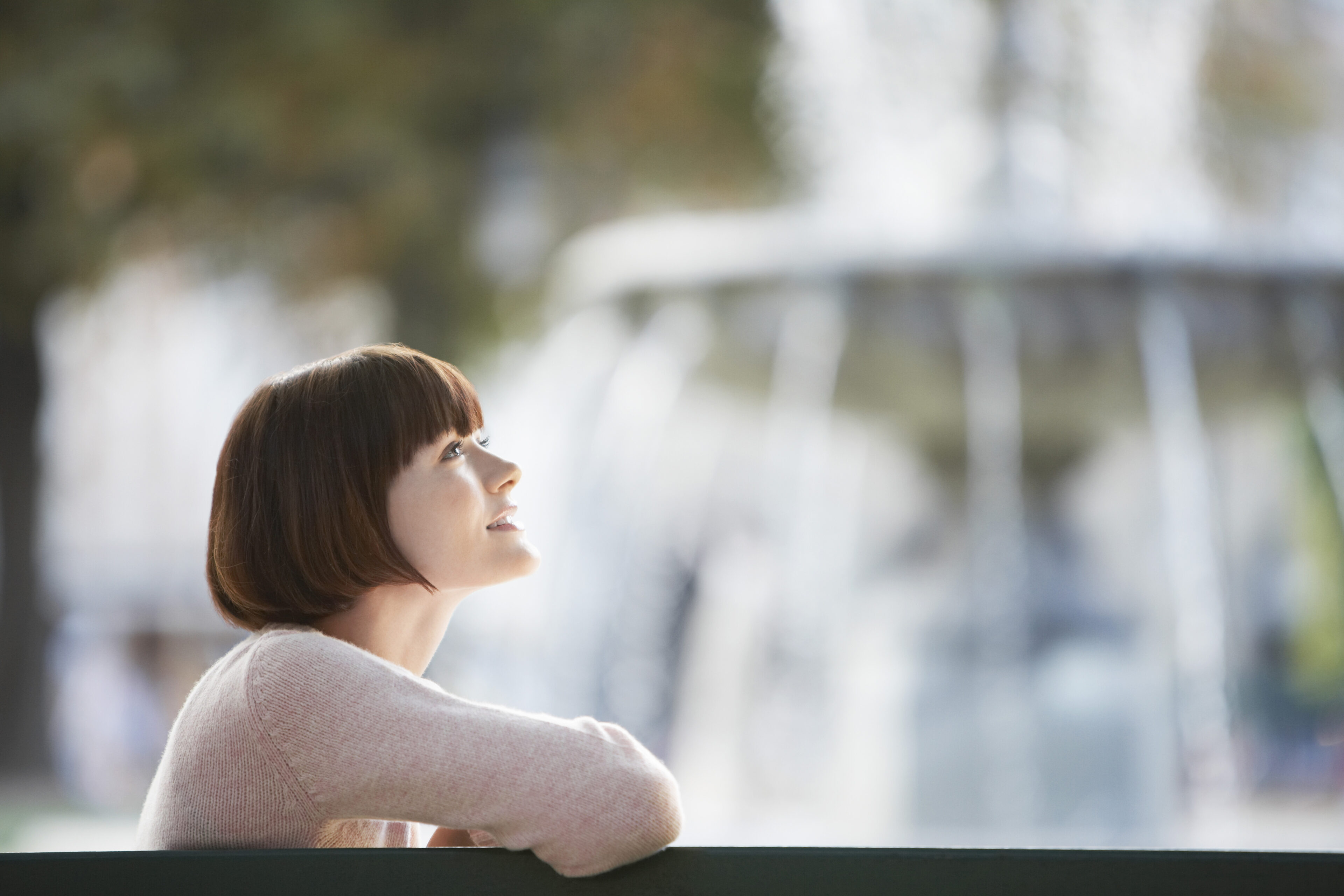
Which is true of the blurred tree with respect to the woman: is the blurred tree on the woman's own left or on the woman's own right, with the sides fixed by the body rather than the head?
on the woman's own left

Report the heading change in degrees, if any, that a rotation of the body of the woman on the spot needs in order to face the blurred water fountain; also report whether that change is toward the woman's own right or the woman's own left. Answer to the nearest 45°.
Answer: approximately 45° to the woman's own left

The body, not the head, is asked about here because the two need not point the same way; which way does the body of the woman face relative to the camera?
to the viewer's right

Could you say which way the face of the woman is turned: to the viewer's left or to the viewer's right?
to the viewer's right

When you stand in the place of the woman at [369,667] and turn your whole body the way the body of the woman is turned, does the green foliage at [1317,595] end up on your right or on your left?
on your left

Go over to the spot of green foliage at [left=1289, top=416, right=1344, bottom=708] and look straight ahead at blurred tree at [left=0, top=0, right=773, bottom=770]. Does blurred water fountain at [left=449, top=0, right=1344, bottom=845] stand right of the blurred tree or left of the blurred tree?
left
